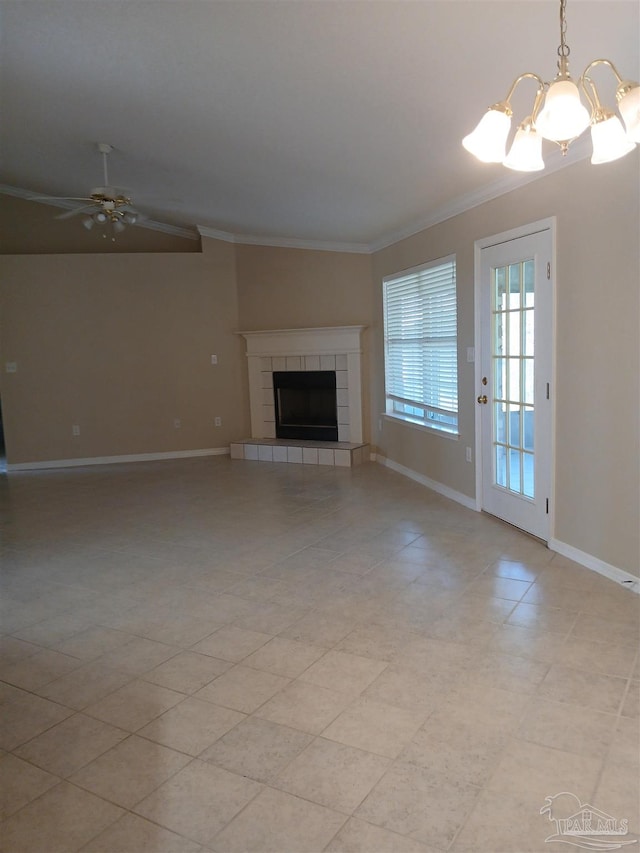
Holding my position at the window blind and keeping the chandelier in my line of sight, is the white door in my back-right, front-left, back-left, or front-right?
front-left

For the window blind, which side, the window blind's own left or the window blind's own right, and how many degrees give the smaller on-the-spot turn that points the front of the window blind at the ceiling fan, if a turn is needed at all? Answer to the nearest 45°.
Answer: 0° — it already faces it

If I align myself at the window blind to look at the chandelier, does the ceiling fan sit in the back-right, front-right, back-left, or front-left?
front-right

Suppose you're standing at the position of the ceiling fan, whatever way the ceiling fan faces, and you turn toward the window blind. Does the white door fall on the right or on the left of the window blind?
right

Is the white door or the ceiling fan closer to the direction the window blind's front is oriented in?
the ceiling fan

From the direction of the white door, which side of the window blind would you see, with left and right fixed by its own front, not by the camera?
left

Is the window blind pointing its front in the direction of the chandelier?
no

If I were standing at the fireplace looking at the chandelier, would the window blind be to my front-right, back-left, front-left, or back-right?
front-left

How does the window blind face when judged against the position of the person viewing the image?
facing the viewer and to the left of the viewer

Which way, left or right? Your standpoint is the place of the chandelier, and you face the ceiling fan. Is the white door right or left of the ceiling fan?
right

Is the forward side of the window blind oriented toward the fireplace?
no
